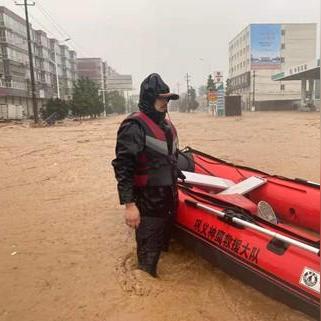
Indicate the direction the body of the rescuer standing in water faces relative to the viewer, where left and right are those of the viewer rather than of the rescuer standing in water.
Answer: facing the viewer and to the right of the viewer

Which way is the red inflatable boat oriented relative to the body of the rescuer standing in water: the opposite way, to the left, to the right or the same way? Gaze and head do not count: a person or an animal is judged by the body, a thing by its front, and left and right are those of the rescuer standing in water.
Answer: the opposite way

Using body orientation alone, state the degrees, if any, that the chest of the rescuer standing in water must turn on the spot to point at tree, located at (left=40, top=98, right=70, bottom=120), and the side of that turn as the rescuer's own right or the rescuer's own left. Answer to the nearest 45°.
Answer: approximately 135° to the rescuer's own left

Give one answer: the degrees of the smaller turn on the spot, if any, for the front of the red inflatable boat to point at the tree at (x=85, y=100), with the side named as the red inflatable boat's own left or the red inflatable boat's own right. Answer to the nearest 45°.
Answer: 0° — it already faces it

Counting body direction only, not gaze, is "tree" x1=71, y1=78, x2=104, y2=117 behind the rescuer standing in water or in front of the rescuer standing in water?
behind

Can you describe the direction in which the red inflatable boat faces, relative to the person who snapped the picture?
facing away from the viewer and to the left of the viewer
